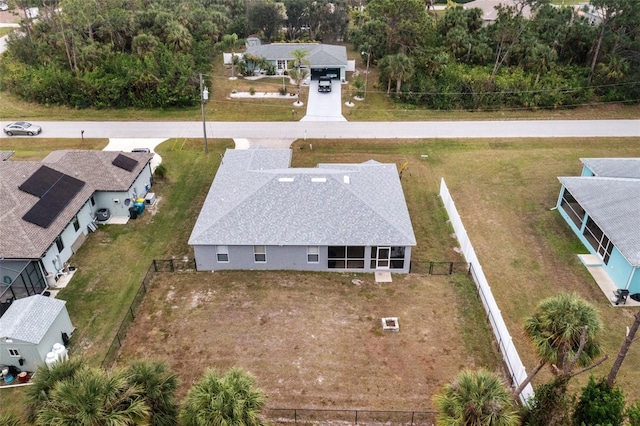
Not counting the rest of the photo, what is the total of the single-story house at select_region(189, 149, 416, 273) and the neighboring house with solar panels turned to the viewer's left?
0

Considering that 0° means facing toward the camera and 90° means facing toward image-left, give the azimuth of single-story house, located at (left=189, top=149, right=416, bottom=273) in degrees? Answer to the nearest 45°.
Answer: approximately 180°

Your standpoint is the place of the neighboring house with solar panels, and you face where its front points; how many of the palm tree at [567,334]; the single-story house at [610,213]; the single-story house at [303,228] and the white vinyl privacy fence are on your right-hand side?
4

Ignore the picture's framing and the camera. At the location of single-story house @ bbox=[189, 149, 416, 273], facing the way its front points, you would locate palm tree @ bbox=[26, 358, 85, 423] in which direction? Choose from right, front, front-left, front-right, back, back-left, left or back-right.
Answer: back-left

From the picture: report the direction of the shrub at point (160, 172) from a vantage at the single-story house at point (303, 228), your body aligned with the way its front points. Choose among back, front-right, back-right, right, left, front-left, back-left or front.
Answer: front-left

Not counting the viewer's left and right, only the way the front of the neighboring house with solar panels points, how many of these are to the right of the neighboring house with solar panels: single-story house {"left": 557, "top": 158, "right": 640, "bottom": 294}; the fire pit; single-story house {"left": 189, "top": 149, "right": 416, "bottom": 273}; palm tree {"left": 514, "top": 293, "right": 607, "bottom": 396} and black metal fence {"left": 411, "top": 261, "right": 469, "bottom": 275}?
5

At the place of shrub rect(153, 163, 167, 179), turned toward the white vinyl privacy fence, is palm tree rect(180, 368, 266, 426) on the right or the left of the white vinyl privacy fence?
right

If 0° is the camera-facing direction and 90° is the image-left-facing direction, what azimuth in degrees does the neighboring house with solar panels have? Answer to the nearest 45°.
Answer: approximately 225°

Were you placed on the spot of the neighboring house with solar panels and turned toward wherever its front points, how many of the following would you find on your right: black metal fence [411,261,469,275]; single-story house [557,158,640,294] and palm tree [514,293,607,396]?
3

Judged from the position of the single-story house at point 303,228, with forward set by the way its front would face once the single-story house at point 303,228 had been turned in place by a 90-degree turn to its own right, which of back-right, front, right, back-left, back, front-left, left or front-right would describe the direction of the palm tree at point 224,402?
right

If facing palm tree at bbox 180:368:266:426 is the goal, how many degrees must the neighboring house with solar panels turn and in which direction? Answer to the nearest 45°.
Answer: approximately 135° to its right

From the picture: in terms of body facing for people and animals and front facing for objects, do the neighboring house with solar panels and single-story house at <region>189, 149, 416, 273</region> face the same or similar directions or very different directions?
same or similar directions

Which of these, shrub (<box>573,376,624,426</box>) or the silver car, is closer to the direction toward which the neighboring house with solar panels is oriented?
the silver car

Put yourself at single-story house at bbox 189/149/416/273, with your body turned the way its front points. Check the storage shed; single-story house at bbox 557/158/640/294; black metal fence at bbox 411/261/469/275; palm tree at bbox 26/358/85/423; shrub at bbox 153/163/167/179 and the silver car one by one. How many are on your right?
2

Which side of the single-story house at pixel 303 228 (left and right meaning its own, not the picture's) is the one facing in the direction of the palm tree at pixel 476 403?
back

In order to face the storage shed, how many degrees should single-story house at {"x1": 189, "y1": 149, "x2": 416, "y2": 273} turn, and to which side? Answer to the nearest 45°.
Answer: approximately 135° to its left

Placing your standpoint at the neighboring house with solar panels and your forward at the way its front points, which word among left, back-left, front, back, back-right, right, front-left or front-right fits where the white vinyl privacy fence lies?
right

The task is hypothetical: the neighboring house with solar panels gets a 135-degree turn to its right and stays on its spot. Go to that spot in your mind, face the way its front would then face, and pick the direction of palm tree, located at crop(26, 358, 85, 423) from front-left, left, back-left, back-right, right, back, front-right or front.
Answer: front
